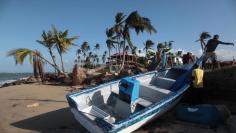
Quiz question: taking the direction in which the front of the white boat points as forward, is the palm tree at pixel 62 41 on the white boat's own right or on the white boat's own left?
on the white boat's own left

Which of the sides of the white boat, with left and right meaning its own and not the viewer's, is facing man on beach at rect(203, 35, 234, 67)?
front

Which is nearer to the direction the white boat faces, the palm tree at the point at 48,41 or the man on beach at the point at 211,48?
the man on beach

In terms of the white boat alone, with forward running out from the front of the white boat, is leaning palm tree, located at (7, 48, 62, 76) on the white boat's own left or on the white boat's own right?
on the white boat's own left

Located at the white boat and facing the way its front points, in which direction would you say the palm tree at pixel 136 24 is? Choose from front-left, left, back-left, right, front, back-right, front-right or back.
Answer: front-left

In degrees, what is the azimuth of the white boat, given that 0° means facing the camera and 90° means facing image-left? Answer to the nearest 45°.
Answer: approximately 225°

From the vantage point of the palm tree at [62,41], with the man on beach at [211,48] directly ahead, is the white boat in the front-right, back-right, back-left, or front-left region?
front-right

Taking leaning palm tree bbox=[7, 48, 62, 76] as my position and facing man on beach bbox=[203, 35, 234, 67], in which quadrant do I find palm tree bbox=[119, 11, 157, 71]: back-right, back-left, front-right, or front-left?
front-left
